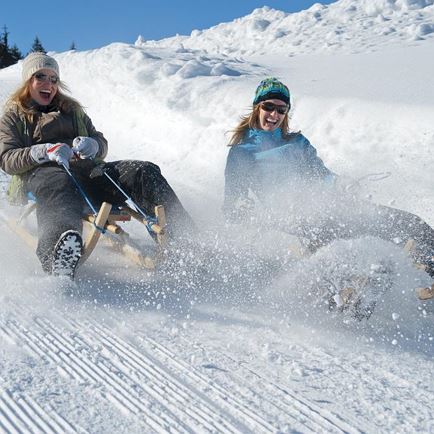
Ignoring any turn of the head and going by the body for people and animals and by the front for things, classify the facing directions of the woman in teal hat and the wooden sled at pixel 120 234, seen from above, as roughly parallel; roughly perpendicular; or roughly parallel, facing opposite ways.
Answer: roughly parallel

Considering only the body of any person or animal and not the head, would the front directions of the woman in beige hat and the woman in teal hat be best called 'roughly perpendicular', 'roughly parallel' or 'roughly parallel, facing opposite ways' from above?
roughly parallel

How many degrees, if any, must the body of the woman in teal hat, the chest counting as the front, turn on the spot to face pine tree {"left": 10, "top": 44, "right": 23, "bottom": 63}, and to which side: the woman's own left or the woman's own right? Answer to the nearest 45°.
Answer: approximately 180°

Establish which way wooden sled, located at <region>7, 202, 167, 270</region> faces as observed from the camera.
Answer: facing the viewer and to the right of the viewer

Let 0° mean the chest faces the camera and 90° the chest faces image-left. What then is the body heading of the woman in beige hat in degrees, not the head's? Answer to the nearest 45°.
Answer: approximately 315°

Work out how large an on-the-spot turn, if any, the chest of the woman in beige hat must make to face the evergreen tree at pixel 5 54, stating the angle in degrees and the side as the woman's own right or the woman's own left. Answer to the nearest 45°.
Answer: approximately 135° to the woman's own left

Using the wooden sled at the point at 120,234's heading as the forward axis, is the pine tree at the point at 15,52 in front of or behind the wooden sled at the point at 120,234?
behind

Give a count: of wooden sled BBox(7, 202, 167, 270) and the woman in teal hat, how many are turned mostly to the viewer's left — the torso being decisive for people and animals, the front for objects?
0

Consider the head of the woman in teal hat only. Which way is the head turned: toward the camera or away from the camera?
toward the camera
